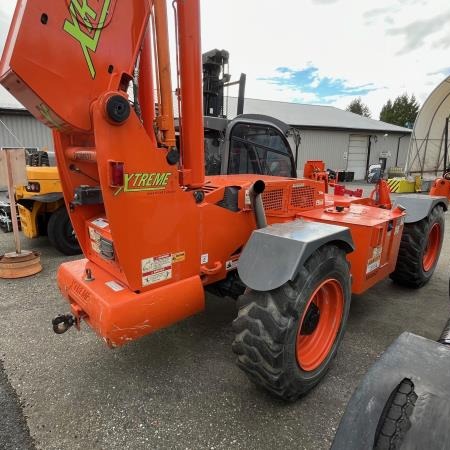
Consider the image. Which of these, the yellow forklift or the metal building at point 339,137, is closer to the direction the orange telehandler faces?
the metal building

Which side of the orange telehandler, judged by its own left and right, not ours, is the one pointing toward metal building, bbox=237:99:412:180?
front

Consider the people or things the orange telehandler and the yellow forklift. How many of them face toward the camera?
0

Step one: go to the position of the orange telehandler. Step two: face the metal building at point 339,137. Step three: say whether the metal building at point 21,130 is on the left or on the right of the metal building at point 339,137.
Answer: left

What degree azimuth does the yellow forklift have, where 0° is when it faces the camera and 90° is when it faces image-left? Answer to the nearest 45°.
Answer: approximately 225°

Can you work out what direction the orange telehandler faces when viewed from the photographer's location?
facing away from the viewer and to the right of the viewer

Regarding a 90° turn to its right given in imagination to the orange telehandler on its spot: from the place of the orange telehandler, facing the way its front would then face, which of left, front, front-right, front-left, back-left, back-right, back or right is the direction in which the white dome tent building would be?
left

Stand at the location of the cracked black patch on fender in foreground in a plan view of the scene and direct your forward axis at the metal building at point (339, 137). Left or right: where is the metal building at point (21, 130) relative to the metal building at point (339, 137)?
left
